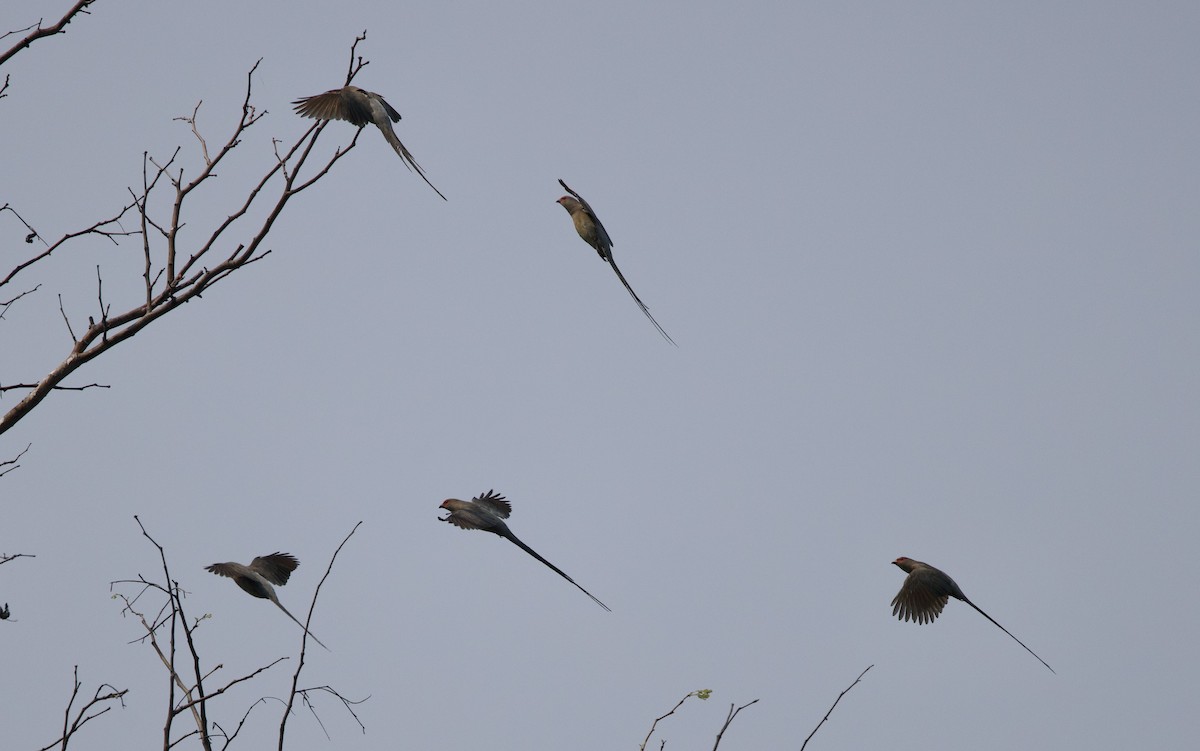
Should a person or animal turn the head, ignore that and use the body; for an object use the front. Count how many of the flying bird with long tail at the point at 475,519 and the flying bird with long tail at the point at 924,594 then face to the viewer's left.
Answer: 2

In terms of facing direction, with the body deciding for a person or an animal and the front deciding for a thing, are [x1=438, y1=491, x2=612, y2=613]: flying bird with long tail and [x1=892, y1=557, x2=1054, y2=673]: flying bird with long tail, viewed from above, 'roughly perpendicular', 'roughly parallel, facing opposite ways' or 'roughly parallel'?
roughly parallel

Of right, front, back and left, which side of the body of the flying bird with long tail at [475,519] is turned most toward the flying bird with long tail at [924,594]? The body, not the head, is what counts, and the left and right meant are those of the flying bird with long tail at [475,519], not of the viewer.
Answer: back

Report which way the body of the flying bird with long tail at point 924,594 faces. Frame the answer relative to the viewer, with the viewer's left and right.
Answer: facing to the left of the viewer

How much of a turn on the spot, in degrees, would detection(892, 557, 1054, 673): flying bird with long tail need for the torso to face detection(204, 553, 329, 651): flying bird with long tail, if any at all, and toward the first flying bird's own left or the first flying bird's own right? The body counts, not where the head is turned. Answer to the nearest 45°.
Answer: approximately 45° to the first flying bird's own left

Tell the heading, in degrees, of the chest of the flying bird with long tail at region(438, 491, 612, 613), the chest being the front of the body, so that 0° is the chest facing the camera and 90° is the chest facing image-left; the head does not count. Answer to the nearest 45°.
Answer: approximately 90°

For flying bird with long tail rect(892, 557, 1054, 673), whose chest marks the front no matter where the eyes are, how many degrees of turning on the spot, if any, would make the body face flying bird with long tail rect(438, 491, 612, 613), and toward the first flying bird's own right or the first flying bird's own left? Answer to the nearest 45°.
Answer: approximately 45° to the first flying bird's own left
